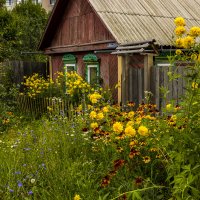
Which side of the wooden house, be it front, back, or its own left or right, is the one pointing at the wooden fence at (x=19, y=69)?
right

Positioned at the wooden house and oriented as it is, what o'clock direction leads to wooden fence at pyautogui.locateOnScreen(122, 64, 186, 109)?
The wooden fence is roughly at 10 o'clock from the wooden house.

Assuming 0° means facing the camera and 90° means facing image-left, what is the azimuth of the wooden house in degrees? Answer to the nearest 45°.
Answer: approximately 45°

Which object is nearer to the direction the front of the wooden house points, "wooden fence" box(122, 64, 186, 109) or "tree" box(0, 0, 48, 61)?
the wooden fence

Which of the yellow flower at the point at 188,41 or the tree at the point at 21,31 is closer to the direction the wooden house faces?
the yellow flower

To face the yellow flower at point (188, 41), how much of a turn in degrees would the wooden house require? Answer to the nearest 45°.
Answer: approximately 45° to its left

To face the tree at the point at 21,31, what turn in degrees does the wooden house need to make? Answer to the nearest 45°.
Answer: approximately 90° to its right

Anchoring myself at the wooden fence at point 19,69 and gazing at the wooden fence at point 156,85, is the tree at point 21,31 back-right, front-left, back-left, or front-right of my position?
back-left
